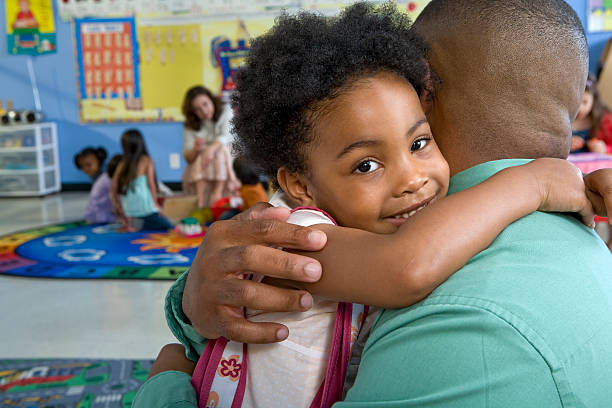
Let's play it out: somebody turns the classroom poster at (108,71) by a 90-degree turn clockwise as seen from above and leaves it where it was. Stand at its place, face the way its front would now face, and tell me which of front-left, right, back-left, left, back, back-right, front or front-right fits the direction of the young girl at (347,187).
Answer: left

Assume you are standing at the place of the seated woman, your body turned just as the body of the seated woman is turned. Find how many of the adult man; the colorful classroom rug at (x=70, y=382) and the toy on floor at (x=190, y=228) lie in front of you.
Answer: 3

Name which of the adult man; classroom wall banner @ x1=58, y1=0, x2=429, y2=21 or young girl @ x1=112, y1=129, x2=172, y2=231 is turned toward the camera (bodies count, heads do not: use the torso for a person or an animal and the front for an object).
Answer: the classroom wall banner

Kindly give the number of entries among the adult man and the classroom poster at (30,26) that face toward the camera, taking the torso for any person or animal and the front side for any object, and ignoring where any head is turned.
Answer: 1

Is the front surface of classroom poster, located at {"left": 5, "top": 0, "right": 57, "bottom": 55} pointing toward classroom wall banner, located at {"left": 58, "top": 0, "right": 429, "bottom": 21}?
no

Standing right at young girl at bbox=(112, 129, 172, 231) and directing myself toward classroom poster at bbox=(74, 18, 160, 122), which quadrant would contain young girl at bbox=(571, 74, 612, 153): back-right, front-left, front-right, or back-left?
back-right

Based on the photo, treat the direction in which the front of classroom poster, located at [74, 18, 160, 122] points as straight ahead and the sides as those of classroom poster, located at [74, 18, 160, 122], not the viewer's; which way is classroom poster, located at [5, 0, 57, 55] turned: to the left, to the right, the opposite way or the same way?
the same way

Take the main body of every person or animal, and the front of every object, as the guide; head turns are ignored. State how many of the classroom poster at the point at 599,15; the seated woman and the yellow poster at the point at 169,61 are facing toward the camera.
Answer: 3

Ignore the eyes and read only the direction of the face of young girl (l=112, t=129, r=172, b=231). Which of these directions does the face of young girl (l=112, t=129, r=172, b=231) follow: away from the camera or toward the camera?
away from the camera

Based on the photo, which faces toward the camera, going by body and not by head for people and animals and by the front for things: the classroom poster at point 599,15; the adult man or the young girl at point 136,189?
the classroom poster

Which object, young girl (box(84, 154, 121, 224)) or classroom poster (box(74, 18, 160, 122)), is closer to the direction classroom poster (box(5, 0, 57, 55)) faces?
the young girl

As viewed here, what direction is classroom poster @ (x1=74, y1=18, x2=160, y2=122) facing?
toward the camera

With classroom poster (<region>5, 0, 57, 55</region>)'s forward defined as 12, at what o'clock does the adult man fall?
The adult man is roughly at 12 o'clock from the classroom poster.

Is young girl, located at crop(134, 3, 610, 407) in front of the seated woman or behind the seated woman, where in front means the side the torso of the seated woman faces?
in front

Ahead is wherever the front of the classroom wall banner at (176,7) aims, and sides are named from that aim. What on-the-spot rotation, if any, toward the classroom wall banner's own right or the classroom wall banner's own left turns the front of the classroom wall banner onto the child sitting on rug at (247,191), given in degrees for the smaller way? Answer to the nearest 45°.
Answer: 0° — it already faces them

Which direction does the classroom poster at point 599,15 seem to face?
toward the camera

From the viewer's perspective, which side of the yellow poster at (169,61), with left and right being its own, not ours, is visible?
front

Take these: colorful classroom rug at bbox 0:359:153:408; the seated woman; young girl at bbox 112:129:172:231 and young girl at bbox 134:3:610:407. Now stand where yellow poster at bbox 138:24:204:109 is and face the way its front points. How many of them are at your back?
0

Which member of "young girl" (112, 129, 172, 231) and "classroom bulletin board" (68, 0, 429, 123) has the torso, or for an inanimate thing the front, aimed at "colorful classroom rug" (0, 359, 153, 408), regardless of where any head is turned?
the classroom bulletin board

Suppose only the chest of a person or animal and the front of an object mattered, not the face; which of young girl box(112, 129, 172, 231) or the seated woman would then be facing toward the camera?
the seated woman

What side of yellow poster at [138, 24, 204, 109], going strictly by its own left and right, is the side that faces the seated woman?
front

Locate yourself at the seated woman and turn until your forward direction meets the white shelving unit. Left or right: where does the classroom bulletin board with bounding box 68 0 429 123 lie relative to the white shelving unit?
right

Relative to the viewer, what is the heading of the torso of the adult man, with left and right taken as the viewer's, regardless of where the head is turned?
facing away from the viewer and to the left of the viewer
